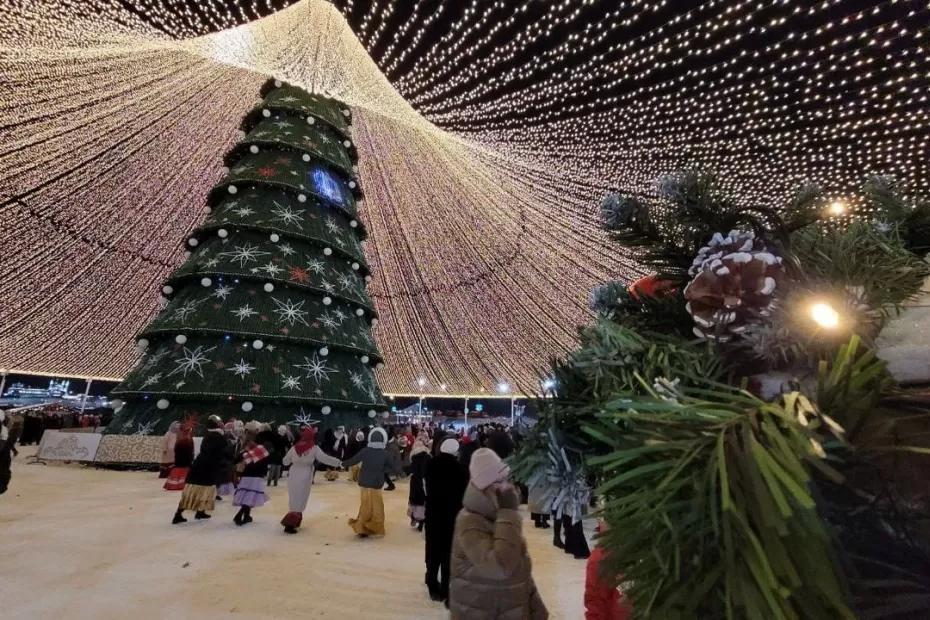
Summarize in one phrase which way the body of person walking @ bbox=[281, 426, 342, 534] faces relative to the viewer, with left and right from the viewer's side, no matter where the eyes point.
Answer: facing away from the viewer and to the right of the viewer

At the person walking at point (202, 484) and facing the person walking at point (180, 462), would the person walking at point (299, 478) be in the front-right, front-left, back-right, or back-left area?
back-right

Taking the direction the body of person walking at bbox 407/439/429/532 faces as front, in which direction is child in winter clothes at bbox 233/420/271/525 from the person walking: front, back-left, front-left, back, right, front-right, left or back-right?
left

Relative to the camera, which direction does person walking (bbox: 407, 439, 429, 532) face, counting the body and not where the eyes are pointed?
away from the camera

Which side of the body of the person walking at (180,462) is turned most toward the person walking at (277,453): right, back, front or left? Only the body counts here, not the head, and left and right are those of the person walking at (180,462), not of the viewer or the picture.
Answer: right

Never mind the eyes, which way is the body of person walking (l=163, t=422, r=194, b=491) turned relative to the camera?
away from the camera
